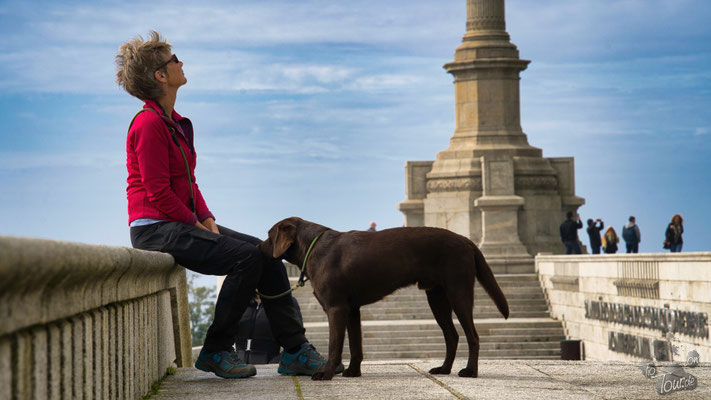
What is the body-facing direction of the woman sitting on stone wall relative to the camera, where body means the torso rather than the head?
to the viewer's right

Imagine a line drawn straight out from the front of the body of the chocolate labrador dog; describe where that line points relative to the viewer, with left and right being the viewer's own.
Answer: facing to the left of the viewer

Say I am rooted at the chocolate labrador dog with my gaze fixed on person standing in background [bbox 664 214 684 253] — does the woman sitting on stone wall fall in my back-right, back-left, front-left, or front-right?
back-left

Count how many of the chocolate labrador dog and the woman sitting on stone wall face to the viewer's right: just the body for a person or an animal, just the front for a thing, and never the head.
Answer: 1

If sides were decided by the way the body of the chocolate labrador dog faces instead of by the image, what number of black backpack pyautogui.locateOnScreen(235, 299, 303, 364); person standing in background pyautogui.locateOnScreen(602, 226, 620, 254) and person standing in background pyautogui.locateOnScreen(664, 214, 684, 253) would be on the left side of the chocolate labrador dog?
0

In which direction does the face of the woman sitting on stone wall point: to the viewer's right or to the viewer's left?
to the viewer's right

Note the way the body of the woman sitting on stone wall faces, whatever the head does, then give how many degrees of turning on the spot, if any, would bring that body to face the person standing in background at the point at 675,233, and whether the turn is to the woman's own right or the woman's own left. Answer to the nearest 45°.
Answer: approximately 45° to the woman's own left

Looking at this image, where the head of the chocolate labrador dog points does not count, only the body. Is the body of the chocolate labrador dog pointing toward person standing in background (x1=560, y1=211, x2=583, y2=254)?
no

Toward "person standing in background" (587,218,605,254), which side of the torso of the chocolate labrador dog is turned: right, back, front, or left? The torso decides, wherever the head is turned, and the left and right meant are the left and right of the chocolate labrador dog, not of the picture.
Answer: right

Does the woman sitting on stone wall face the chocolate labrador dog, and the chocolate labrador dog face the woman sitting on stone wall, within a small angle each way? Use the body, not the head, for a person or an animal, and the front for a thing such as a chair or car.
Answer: yes

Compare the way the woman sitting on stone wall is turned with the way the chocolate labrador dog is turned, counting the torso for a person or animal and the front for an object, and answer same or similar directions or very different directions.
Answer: very different directions

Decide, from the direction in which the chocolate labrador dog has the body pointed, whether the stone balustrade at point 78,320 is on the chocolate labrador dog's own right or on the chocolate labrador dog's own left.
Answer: on the chocolate labrador dog's own left

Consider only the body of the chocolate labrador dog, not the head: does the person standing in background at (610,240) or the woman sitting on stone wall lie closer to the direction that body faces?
the woman sitting on stone wall

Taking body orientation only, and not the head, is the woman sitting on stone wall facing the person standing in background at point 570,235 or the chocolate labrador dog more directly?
the chocolate labrador dog

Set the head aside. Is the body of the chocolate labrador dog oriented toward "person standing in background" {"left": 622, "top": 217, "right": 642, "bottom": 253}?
no

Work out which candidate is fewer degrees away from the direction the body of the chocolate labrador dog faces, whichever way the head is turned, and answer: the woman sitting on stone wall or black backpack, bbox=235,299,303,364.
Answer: the woman sitting on stone wall
